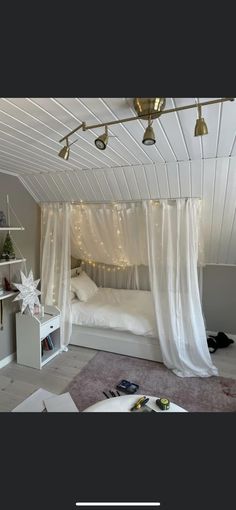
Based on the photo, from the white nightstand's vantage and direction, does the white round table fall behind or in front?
in front

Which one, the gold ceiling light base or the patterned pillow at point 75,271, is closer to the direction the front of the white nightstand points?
the gold ceiling light base

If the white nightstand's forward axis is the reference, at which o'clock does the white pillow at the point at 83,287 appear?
The white pillow is roughly at 9 o'clock from the white nightstand.

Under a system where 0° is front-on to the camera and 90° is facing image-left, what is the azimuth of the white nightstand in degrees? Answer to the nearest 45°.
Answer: approximately 315°

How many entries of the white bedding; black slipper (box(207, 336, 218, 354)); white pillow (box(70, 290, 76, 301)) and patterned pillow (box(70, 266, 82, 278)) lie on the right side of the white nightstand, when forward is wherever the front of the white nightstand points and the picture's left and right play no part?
0

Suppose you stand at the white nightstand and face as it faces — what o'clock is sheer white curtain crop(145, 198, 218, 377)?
The sheer white curtain is roughly at 11 o'clock from the white nightstand.

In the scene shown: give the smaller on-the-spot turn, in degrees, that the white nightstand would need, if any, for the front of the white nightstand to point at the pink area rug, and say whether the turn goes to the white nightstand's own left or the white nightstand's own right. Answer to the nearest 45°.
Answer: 0° — it already faces it

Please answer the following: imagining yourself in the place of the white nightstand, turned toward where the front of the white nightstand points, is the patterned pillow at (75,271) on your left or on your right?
on your left

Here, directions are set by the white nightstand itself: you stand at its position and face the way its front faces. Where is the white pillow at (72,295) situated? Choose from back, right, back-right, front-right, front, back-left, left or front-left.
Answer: left

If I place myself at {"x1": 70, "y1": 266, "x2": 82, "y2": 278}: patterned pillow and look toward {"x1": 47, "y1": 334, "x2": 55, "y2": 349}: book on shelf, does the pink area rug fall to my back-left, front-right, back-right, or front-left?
front-left
